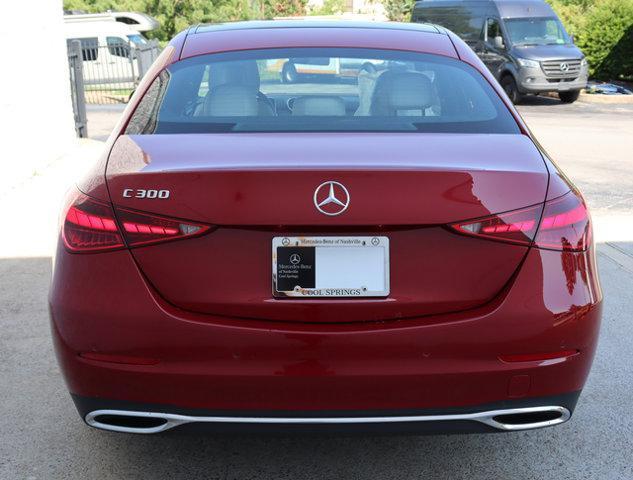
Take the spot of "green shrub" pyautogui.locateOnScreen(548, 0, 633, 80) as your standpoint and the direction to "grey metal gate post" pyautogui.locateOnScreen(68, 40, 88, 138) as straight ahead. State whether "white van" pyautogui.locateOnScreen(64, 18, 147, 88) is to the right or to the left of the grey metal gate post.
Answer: right

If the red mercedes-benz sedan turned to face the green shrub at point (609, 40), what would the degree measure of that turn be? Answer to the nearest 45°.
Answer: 0° — it already faces it

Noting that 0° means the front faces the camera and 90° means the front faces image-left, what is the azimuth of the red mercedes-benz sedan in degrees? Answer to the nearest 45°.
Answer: approximately 180°

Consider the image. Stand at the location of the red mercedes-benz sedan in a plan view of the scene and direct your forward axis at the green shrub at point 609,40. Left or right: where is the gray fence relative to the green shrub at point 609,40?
left

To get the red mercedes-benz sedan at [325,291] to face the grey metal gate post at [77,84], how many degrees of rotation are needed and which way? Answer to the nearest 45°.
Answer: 0° — it already faces it
